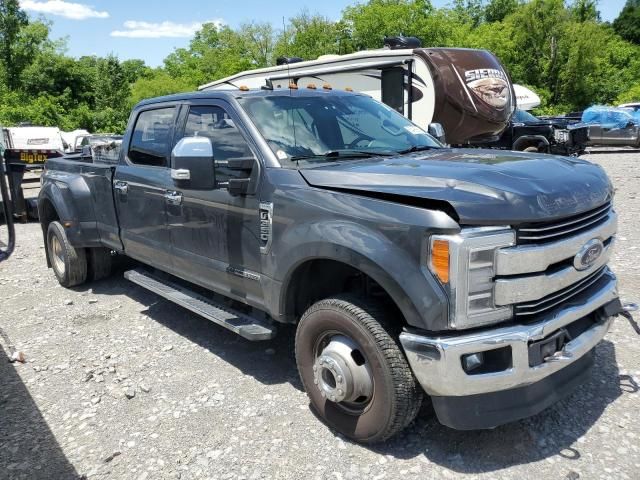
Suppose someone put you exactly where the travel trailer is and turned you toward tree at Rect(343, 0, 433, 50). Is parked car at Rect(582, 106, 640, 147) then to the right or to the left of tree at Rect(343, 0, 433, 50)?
right

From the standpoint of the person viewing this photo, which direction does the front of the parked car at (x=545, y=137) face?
facing the viewer and to the right of the viewer

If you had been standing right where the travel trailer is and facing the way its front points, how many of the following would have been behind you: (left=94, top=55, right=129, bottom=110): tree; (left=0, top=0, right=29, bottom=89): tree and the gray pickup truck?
2

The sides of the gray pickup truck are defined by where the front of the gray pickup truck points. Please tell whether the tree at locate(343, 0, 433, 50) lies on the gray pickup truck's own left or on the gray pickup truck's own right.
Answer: on the gray pickup truck's own left

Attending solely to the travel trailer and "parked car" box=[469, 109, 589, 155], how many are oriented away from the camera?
0

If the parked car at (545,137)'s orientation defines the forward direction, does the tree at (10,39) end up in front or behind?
behind

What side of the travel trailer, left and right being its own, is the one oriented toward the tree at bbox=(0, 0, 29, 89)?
back

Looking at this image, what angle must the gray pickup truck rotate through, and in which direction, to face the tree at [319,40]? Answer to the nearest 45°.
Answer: approximately 135° to its left

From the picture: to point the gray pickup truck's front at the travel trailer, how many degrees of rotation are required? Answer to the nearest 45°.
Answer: approximately 135° to its left
